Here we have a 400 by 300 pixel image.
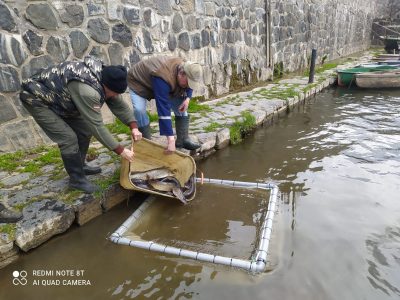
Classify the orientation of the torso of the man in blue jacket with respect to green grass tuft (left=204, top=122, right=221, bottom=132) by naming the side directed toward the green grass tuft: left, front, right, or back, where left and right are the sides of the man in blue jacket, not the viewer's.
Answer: left

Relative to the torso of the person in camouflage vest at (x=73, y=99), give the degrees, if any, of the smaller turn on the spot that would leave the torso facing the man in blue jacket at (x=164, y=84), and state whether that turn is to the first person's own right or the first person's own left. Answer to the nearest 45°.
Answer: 0° — they already face them

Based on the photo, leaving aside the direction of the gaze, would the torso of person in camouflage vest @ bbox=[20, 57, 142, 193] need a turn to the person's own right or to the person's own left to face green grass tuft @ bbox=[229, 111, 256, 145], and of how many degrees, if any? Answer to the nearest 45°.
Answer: approximately 45° to the person's own left

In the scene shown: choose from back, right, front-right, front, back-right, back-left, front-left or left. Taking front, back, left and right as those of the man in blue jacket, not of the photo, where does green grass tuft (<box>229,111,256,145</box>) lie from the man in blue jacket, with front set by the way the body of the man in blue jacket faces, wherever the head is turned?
left

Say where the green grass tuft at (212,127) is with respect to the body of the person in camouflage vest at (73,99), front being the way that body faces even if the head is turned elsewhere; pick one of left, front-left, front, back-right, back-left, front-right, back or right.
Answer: front-left

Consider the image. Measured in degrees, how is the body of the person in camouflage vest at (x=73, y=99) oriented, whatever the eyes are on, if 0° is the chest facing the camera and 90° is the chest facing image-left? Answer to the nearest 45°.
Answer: approximately 270°

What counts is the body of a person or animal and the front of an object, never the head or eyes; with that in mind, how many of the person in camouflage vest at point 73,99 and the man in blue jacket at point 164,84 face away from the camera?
0
